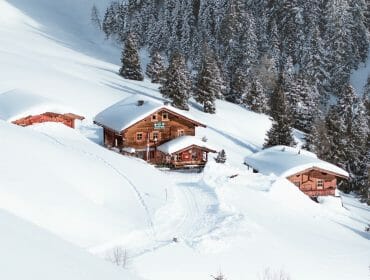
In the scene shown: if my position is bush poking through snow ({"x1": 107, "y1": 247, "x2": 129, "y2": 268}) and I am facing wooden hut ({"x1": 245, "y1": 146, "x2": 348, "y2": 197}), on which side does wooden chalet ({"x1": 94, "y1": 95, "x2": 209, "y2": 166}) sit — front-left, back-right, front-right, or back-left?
front-left

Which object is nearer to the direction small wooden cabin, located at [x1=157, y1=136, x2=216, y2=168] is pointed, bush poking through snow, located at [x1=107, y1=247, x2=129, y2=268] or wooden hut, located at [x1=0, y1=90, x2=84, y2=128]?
the bush poking through snow

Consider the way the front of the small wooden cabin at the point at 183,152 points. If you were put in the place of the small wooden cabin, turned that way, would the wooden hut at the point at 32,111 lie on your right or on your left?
on your right

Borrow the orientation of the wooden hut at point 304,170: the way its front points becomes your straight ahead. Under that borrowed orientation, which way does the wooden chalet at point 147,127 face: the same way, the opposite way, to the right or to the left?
the same way

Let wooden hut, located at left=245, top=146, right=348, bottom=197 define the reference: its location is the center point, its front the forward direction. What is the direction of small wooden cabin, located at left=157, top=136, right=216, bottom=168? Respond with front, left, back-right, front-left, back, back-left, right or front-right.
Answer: back-right

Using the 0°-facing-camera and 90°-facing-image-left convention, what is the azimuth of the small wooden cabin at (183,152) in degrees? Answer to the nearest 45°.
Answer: approximately 315°

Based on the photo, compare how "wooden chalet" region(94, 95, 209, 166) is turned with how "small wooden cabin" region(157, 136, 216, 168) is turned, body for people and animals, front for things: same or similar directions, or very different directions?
same or similar directions

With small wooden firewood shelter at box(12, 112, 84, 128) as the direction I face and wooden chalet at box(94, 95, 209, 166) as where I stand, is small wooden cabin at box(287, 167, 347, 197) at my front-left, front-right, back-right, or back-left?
back-left

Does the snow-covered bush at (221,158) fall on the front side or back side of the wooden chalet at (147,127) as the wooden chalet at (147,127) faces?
on the front side

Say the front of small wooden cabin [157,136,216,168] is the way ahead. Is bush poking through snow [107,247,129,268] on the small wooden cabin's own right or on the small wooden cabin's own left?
on the small wooden cabin's own right

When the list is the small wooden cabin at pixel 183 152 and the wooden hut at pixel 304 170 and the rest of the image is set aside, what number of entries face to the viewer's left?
0

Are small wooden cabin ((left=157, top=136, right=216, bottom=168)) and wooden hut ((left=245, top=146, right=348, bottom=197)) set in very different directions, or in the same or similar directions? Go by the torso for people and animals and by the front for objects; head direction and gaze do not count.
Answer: same or similar directions

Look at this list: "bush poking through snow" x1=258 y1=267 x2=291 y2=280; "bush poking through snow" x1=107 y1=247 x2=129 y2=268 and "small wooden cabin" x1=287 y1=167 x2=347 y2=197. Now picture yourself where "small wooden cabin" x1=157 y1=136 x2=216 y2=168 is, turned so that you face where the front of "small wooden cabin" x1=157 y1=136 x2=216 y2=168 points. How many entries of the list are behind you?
0

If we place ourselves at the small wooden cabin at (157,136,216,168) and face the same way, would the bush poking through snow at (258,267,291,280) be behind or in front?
in front

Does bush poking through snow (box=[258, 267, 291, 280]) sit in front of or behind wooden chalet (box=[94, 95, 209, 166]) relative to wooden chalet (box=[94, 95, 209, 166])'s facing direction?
in front
